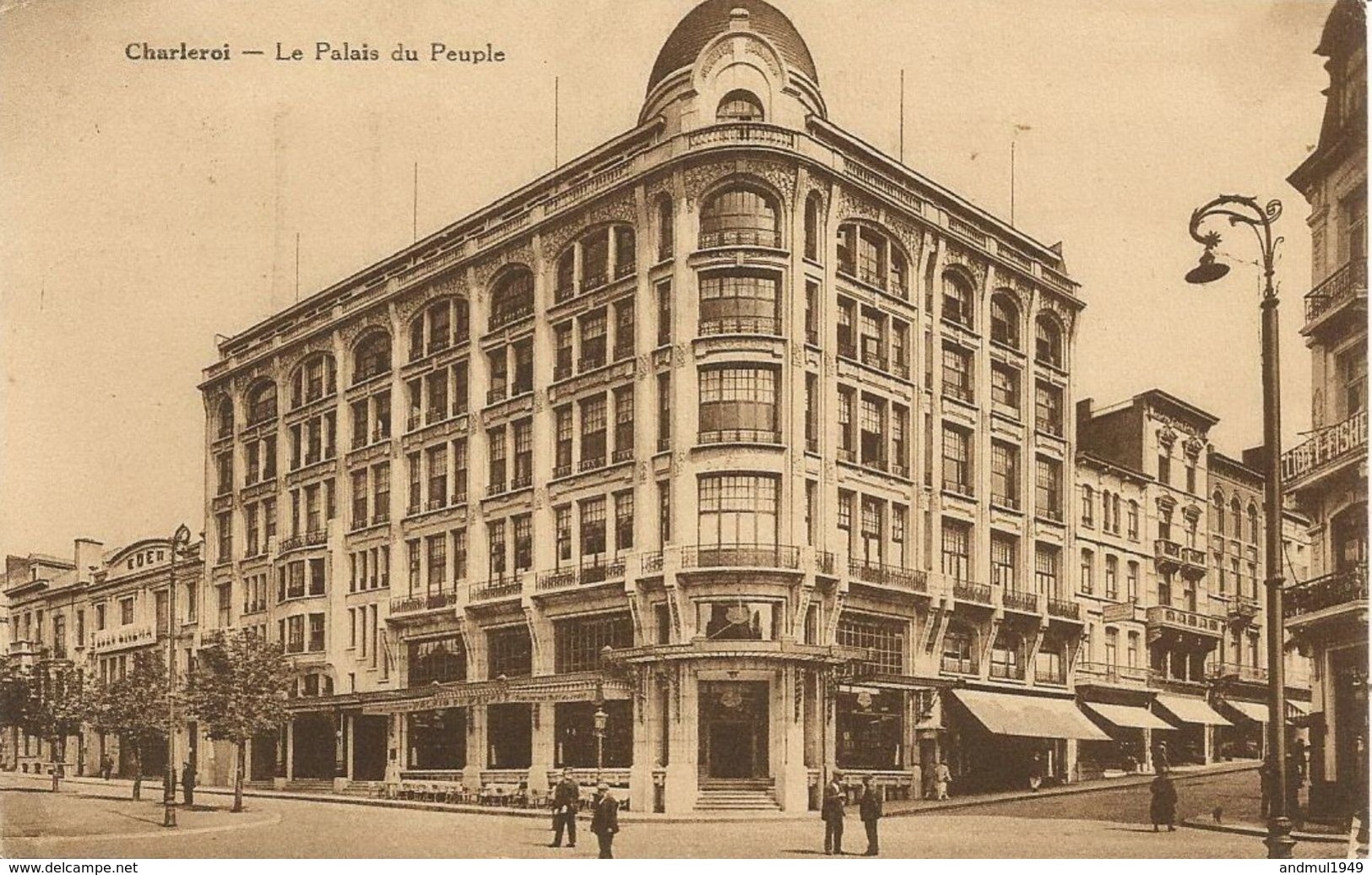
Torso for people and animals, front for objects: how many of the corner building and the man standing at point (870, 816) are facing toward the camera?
1

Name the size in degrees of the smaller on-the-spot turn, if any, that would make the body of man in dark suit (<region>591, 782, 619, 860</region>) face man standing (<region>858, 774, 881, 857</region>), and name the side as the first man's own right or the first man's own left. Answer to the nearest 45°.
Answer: approximately 135° to the first man's own left

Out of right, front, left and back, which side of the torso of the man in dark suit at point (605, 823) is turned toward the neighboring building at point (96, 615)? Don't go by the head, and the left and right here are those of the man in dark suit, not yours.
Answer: right

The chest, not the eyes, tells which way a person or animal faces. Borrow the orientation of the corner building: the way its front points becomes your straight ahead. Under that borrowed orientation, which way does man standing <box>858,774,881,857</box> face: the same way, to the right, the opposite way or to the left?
to the right

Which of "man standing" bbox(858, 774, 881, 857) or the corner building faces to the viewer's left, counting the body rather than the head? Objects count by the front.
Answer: the man standing

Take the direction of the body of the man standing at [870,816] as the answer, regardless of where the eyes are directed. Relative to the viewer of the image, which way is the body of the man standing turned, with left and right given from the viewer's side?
facing to the left of the viewer

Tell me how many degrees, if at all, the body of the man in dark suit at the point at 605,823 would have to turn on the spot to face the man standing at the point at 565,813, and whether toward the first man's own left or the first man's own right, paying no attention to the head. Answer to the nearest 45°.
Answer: approximately 135° to the first man's own right

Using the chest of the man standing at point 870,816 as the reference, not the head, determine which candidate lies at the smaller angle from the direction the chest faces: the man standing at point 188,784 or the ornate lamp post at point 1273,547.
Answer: the man standing
